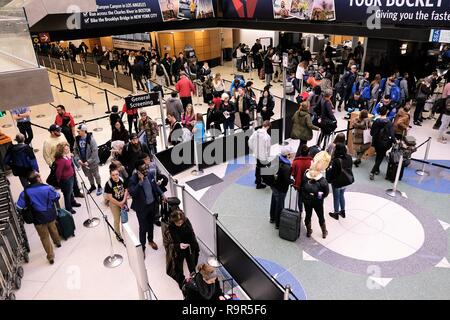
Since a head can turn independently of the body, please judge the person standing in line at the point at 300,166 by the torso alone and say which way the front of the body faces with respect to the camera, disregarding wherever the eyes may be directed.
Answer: away from the camera

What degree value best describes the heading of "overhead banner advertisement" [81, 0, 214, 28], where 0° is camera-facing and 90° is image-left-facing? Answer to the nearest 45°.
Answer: approximately 0°

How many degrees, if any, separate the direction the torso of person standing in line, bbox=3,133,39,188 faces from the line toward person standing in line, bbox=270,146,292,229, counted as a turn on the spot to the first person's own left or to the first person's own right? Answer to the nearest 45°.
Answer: approximately 135° to the first person's own right
